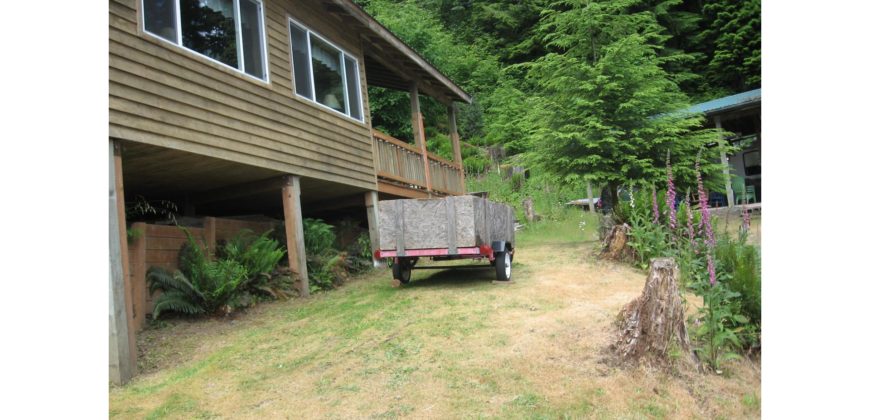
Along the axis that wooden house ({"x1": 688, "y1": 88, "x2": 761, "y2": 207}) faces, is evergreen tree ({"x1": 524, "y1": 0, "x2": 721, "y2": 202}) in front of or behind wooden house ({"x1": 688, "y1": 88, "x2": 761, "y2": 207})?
in front

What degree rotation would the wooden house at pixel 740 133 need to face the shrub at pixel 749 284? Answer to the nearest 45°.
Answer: approximately 45° to its left

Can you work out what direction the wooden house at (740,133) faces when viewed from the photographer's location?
facing the viewer and to the left of the viewer

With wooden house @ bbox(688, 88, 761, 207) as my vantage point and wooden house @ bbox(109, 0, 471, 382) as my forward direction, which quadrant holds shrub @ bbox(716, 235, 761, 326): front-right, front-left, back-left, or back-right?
front-left

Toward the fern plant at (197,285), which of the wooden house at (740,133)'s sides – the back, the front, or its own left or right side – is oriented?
front

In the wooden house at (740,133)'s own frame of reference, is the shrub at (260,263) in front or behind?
in front

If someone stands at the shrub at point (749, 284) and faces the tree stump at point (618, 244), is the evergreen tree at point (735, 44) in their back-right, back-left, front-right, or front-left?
front-right

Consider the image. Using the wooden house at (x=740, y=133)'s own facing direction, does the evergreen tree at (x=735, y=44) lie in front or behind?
behind

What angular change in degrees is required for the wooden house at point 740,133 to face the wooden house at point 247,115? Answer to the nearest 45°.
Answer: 0° — it already faces it

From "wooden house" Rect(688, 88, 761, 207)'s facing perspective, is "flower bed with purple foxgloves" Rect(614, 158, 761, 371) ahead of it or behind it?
ahead
